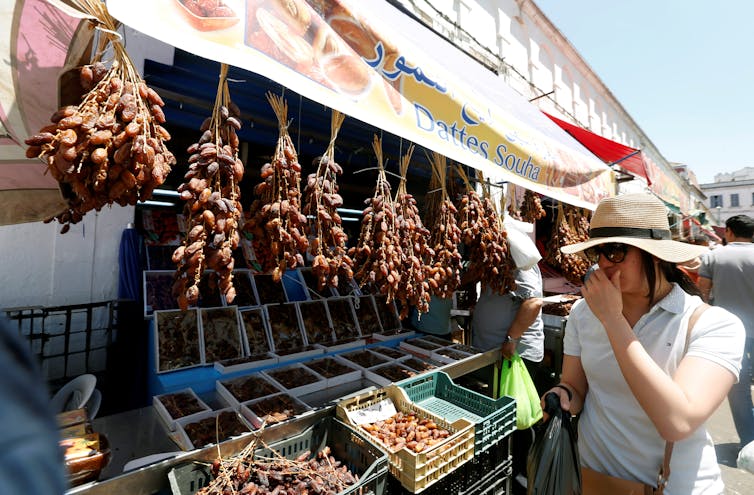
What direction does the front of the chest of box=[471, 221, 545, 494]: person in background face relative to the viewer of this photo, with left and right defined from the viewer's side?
facing to the left of the viewer

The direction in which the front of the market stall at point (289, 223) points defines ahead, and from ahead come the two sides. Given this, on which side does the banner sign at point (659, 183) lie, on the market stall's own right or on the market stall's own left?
on the market stall's own left

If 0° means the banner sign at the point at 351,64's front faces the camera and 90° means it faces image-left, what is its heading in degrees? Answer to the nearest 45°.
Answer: approximately 315°

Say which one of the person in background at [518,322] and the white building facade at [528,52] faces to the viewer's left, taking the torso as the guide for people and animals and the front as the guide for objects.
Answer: the person in background

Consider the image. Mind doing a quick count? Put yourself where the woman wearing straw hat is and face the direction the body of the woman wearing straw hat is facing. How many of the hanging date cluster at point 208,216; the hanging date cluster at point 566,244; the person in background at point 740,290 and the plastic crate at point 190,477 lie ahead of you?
2

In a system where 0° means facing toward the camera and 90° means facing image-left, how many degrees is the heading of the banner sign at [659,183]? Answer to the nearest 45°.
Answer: approximately 315°

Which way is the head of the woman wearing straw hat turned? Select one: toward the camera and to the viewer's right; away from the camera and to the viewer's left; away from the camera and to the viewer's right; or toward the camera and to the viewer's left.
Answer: toward the camera and to the viewer's left

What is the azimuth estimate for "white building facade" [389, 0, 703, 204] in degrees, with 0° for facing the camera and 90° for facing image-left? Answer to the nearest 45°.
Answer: approximately 315°

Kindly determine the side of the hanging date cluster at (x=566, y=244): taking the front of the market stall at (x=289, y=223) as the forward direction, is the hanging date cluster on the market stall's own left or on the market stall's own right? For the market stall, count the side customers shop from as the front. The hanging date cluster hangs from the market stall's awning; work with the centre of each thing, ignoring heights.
on the market stall's own left
